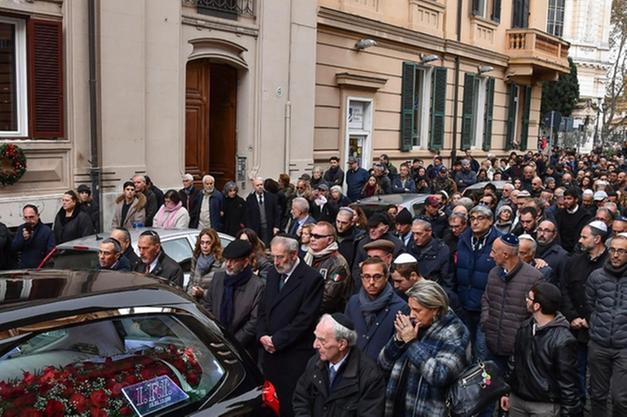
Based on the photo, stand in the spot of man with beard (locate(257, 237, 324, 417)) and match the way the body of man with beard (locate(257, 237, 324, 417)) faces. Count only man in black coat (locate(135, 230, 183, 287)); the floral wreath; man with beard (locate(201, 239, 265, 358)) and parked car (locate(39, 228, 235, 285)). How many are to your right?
4

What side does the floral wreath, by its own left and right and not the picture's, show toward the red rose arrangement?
front

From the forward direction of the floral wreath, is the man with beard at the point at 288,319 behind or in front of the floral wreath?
in front

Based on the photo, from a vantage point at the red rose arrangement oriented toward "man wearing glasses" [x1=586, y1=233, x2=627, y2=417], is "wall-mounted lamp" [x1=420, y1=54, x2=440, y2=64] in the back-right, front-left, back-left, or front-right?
front-left

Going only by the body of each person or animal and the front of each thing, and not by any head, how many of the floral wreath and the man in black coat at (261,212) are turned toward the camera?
2

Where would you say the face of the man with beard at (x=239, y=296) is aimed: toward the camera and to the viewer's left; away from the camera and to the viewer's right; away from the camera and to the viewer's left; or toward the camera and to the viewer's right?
toward the camera and to the viewer's left

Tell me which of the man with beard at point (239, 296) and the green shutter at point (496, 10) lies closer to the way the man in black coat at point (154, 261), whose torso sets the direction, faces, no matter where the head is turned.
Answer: the man with beard

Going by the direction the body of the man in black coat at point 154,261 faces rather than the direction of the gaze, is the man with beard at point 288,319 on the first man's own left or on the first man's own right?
on the first man's own left

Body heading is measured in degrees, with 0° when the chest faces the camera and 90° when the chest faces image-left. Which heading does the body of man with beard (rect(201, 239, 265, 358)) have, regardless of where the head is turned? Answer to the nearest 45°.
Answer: approximately 45°

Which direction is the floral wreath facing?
toward the camera
